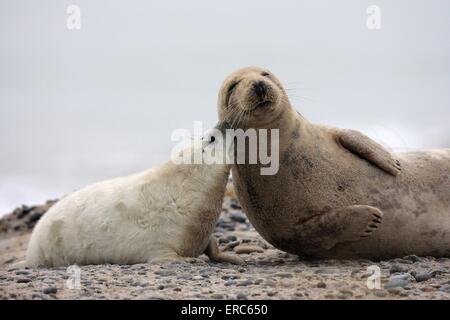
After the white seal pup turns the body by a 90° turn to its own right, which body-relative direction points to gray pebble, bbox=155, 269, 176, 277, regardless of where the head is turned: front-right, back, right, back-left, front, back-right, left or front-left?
front

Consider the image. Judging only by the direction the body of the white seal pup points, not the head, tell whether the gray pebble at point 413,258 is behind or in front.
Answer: in front

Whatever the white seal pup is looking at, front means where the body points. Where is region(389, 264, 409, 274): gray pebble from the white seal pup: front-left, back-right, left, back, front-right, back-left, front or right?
front-right

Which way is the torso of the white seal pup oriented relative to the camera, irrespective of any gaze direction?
to the viewer's right

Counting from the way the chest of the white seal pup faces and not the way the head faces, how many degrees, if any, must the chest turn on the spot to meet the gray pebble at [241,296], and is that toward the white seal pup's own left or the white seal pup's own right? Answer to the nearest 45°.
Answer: approximately 90° to the white seal pup's own right

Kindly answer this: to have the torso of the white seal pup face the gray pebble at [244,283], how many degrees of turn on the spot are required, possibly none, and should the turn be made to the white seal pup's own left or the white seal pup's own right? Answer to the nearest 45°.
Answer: approximately 45° to the white seal pup's own right

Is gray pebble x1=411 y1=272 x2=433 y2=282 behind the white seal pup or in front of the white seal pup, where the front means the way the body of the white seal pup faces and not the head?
in front

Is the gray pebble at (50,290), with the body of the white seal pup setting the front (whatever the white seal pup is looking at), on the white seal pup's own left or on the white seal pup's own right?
on the white seal pup's own right
